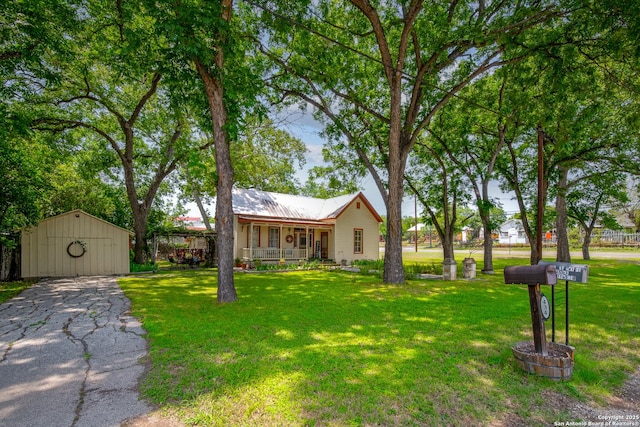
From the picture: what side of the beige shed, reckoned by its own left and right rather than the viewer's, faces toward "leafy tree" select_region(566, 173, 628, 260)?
left

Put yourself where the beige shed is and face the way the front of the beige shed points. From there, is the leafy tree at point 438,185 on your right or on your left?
on your left

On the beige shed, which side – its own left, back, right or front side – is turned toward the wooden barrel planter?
front

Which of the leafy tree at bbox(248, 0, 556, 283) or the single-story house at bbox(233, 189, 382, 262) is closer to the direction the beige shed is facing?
the leafy tree

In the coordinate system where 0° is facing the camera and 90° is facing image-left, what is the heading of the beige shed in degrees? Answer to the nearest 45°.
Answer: approximately 0°

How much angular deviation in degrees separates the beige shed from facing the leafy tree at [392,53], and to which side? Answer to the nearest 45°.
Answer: approximately 45° to its left

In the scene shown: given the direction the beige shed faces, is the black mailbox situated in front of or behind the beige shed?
in front

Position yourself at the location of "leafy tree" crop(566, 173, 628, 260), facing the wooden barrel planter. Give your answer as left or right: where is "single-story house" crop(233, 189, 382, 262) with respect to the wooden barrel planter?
right
